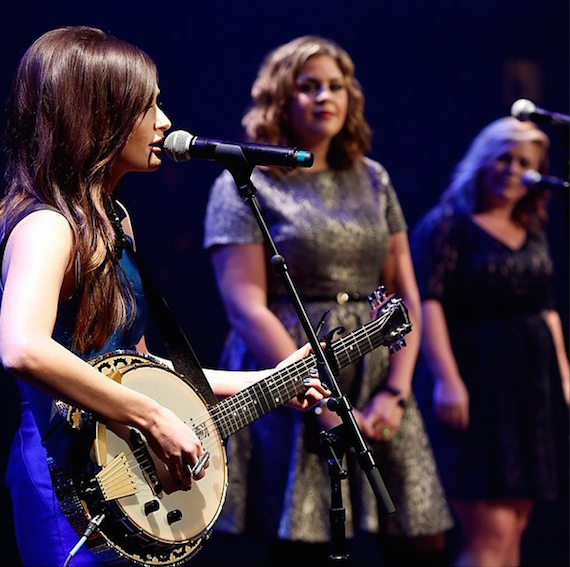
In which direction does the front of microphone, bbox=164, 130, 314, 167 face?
to the viewer's left

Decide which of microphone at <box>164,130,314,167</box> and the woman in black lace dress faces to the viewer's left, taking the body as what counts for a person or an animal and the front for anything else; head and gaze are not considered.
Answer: the microphone

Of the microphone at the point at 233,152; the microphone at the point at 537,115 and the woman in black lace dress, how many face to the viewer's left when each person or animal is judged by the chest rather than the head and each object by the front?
2

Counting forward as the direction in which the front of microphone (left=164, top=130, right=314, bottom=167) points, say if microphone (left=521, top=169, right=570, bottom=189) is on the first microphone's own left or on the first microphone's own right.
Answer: on the first microphone's own right

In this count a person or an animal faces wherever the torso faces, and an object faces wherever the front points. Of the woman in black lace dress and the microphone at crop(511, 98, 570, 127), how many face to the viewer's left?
1

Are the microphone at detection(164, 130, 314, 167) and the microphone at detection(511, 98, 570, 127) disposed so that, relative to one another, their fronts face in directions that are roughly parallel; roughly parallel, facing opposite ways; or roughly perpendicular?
roughly parallel

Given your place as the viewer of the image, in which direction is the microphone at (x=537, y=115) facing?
facing to the left of the viewer

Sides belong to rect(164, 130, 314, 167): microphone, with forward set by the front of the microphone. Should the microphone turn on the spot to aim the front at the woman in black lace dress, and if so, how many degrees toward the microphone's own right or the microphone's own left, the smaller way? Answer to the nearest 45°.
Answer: approximately 135° to the microphone's own right

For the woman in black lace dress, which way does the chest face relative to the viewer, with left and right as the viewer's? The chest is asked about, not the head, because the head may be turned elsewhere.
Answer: facing the viewer and to the right of the viewer

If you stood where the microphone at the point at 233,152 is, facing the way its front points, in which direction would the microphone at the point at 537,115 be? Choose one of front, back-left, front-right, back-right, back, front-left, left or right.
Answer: back-right
